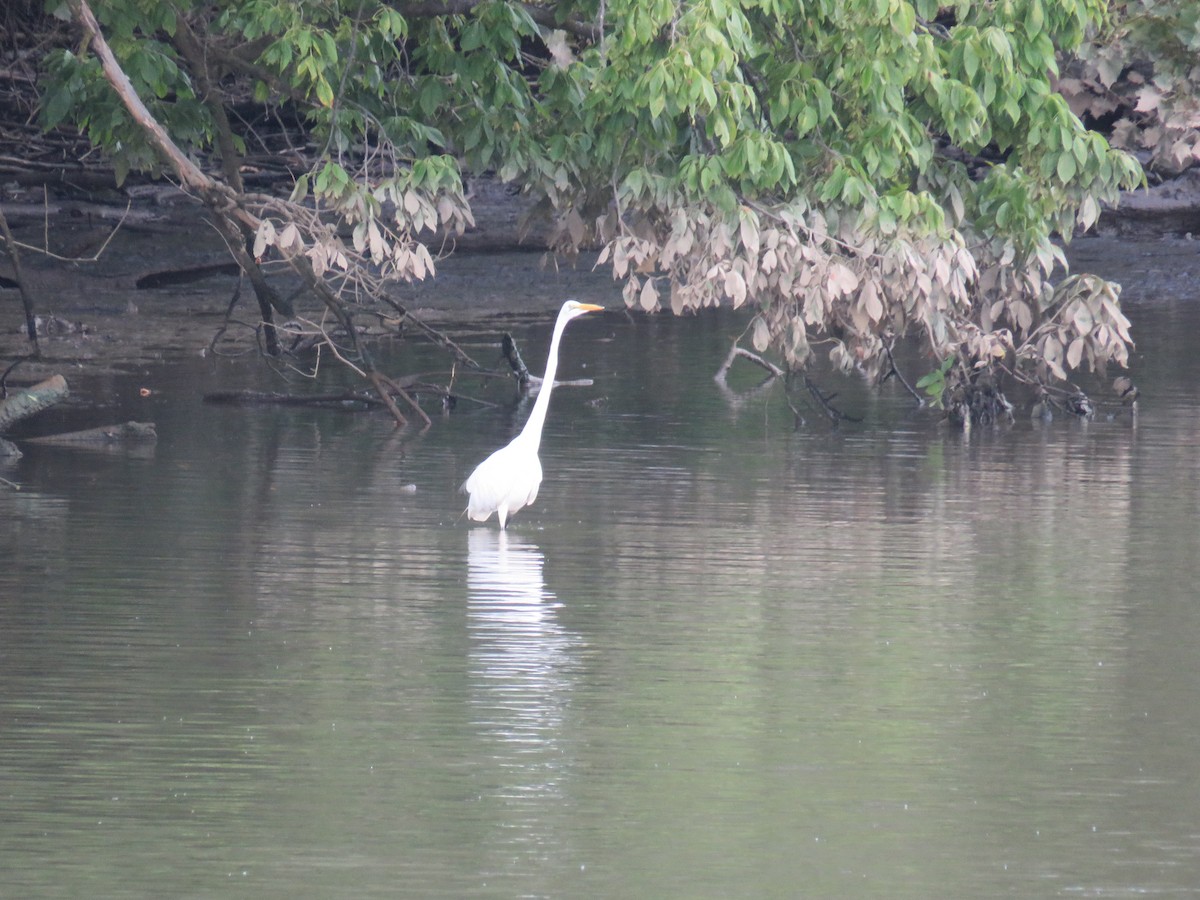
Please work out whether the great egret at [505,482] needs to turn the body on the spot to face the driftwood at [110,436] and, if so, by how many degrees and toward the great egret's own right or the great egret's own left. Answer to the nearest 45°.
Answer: approximately 135° to the great egret's own left

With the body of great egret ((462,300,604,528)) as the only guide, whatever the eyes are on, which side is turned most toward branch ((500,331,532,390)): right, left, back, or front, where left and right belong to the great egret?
left

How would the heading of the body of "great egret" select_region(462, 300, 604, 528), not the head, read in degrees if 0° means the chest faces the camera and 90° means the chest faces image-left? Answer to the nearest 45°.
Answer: approximately 270°

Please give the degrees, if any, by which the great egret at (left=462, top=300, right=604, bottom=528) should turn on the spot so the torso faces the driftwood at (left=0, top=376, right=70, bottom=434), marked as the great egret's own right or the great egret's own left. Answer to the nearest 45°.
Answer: approximately 135° to the great egret's own left

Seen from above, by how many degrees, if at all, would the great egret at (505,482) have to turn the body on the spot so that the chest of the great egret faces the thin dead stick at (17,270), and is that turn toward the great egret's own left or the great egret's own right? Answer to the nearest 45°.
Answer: approximately 135° to the great egret's own left

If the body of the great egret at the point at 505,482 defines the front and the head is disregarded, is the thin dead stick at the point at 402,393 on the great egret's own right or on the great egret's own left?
on the great egret's own left
